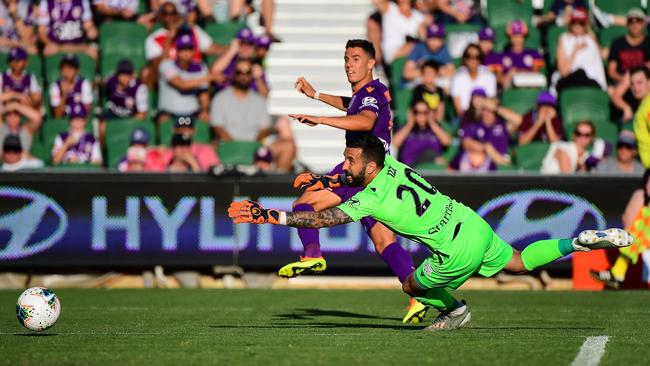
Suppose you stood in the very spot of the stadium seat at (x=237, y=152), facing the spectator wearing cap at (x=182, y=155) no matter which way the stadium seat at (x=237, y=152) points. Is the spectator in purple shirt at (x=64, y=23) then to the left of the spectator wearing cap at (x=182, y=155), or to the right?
right

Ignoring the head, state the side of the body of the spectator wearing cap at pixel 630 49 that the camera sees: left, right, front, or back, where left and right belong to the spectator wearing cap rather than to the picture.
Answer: front

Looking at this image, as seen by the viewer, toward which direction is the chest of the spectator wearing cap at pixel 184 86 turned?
toward the camera

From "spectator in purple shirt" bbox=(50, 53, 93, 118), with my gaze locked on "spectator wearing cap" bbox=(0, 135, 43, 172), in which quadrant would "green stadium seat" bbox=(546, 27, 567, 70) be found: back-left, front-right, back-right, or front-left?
back-left

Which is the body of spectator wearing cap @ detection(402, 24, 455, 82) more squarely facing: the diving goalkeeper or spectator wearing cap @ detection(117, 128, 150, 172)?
the diving goalkeeper

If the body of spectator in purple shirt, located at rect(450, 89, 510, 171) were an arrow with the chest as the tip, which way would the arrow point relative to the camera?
toward the camera

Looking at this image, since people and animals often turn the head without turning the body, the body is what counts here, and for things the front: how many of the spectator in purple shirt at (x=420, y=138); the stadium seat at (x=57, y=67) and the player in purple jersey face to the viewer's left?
1
